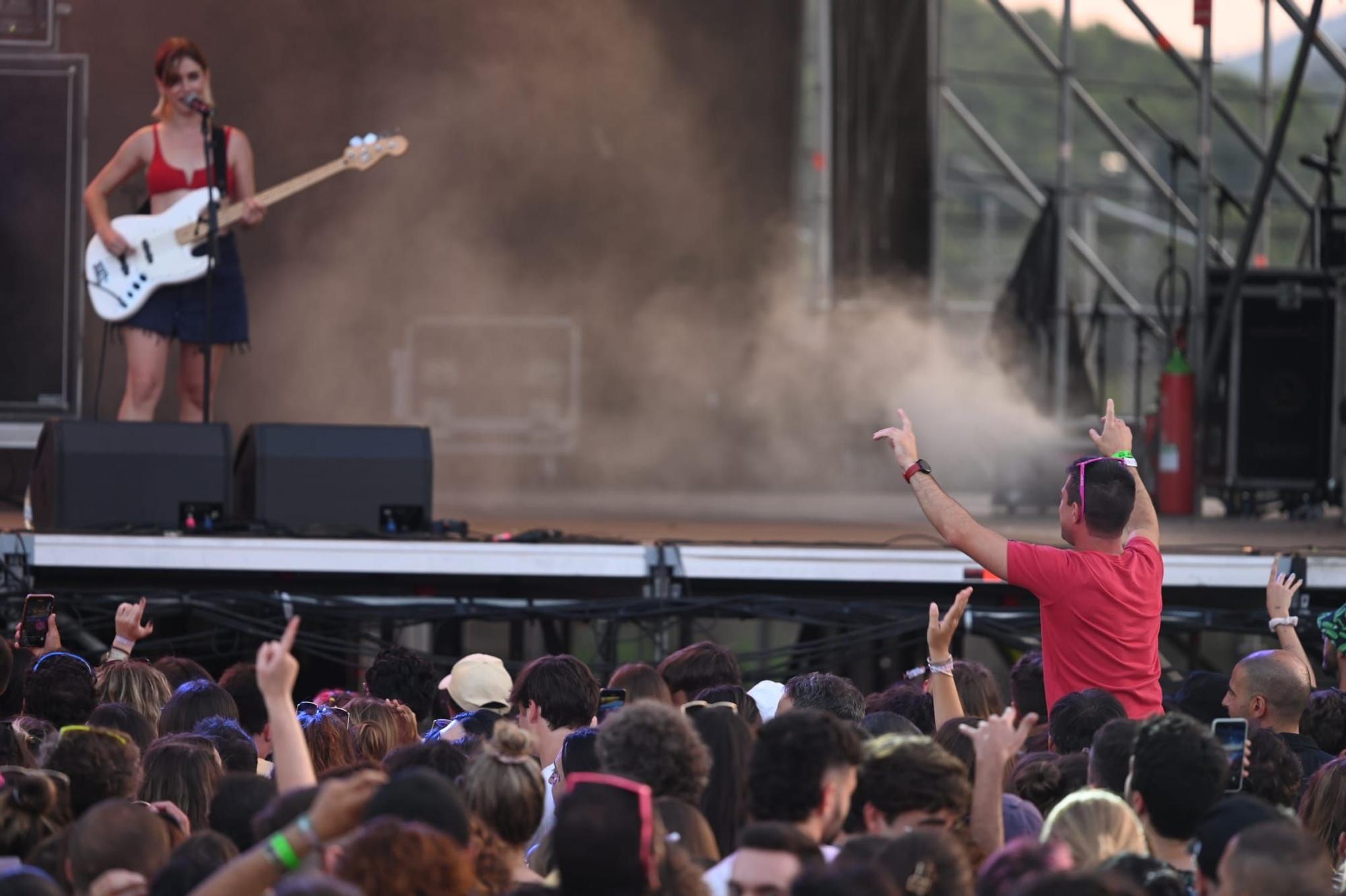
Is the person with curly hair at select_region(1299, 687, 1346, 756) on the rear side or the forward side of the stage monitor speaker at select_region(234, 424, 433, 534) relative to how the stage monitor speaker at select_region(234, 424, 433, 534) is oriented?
on the rear side

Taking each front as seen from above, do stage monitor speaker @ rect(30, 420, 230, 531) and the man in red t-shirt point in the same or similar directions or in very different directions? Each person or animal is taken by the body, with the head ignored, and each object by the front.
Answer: same or similar directions

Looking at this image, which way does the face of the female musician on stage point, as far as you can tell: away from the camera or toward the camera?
toward the camera

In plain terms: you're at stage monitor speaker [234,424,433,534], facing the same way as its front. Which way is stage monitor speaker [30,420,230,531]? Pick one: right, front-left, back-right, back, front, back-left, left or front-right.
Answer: left

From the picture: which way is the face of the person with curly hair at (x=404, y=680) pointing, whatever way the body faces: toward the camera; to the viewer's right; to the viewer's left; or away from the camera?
away from the camera

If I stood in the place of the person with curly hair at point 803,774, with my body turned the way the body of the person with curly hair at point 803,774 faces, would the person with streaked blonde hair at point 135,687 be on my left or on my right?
on my left

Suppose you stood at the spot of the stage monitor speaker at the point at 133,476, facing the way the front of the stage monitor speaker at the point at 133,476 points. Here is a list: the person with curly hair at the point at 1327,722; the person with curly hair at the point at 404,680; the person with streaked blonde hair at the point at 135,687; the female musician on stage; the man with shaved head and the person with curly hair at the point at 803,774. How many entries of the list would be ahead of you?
1

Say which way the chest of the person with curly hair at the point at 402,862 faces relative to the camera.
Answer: away from the camera

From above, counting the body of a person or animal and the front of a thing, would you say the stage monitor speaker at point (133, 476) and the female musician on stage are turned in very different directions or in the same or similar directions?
very different directions

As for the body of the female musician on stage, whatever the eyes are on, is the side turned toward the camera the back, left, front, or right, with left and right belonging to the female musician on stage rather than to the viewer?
front

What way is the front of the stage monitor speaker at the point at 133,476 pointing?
away from the camera

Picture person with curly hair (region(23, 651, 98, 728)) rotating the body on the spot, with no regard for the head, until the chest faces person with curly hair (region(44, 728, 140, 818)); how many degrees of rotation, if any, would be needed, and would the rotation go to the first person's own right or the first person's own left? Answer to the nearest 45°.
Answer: approximately 180°

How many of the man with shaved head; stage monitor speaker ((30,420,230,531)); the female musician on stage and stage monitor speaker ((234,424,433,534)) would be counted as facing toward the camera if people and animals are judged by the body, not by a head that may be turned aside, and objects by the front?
1

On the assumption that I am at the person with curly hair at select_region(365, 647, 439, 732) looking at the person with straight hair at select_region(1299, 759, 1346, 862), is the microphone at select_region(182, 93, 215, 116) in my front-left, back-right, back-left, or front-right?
back-left

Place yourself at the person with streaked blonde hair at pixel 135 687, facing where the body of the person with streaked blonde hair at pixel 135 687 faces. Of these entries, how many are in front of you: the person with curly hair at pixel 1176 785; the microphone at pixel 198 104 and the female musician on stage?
2

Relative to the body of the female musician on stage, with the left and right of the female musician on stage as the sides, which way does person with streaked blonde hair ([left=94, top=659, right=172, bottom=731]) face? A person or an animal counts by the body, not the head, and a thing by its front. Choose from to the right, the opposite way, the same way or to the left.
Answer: the opposite way

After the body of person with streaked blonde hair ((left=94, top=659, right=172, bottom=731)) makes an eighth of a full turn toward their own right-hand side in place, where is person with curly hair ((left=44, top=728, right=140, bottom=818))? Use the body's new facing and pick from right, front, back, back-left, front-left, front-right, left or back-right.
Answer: back-right

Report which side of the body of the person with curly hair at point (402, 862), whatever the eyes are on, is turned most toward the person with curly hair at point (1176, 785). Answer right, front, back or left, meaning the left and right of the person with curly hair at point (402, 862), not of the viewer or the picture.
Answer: right

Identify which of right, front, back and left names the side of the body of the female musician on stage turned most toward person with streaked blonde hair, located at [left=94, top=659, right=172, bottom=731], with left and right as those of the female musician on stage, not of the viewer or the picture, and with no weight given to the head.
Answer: front

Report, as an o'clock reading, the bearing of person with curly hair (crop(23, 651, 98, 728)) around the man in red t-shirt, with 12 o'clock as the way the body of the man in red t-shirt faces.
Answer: The person with curly hair is roughly at 10 o'clock from the man in red t-shirt.

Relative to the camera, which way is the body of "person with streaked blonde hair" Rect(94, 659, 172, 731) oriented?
away from the camera

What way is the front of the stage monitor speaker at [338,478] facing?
away from the camera
